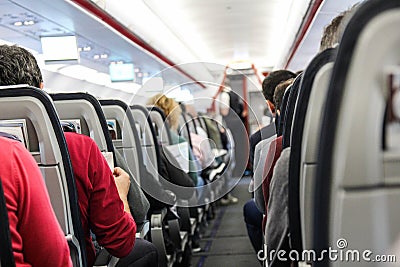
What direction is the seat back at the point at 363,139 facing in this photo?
away from the camera

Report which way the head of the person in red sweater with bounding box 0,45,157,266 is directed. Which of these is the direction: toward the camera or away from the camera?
away from the camera

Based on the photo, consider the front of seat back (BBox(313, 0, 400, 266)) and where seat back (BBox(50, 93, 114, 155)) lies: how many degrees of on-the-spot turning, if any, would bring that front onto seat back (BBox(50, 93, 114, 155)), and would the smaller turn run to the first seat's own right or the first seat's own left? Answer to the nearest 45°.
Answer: approximately 45° to the first seat's own left

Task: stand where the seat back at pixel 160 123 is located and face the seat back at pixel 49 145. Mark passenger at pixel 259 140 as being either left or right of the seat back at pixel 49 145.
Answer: left
